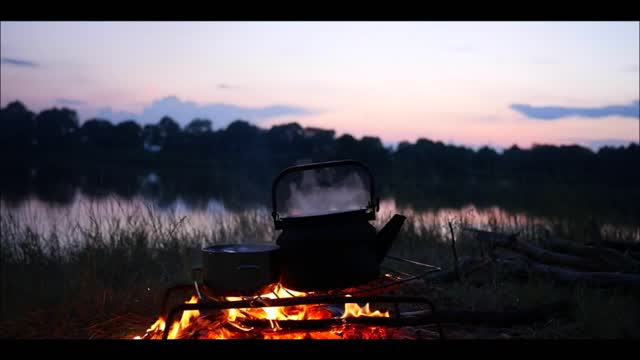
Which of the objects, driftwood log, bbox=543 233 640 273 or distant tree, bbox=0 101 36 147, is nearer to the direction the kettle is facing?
the driftwood log

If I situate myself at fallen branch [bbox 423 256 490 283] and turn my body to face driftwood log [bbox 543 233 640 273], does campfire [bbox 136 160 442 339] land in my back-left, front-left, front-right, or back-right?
back-right

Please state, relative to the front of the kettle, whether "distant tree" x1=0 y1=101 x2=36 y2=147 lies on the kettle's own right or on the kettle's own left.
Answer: on the kettle's own left

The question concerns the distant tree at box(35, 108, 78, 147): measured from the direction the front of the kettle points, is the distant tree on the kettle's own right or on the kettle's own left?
on the kettle's own left

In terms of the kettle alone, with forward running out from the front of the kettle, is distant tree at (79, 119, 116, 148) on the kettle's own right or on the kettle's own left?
on the kettle's own left

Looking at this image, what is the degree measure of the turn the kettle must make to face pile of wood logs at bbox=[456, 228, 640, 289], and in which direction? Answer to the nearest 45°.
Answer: approximately 45° to its left

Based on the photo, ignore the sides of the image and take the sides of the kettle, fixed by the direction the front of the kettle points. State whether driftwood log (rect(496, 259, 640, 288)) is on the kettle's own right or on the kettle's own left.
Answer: on the kettle's own left

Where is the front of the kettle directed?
to the viewer's right
